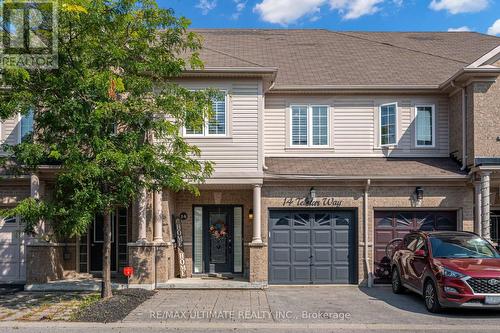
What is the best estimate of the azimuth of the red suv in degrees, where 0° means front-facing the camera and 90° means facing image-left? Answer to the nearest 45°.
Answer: approximately 315°

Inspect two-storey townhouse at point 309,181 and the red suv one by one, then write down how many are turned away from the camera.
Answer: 0

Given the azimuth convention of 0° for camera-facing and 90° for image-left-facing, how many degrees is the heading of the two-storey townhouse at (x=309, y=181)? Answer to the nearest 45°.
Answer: approximately 0°

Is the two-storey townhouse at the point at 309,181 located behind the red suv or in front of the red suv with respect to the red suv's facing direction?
behind
